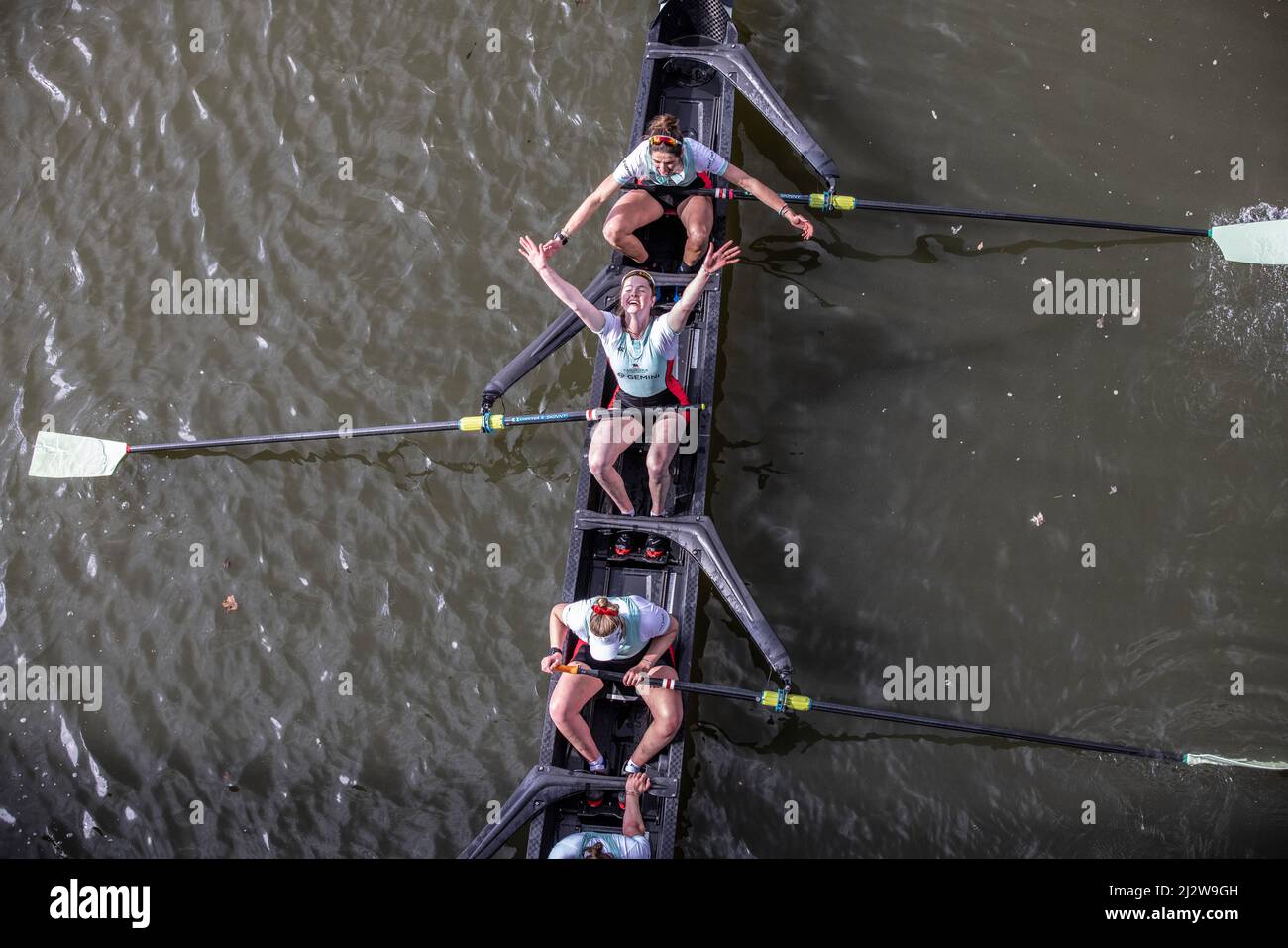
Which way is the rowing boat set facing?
away from the camera

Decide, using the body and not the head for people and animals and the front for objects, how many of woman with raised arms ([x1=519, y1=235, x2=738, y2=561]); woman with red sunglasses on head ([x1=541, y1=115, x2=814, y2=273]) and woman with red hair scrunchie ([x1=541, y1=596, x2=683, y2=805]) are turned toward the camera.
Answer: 3

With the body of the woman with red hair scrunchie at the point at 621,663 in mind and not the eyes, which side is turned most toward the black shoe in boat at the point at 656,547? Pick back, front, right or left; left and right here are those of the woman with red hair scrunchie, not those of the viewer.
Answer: back

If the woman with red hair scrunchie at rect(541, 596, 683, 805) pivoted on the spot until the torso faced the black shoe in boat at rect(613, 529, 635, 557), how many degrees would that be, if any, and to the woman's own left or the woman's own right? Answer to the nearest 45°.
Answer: approximately 180°

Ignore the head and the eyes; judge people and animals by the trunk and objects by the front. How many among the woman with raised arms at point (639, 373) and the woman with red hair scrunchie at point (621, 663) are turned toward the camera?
2

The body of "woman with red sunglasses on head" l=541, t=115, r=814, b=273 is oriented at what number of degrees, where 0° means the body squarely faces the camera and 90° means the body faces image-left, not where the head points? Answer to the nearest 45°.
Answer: approximately 0°
